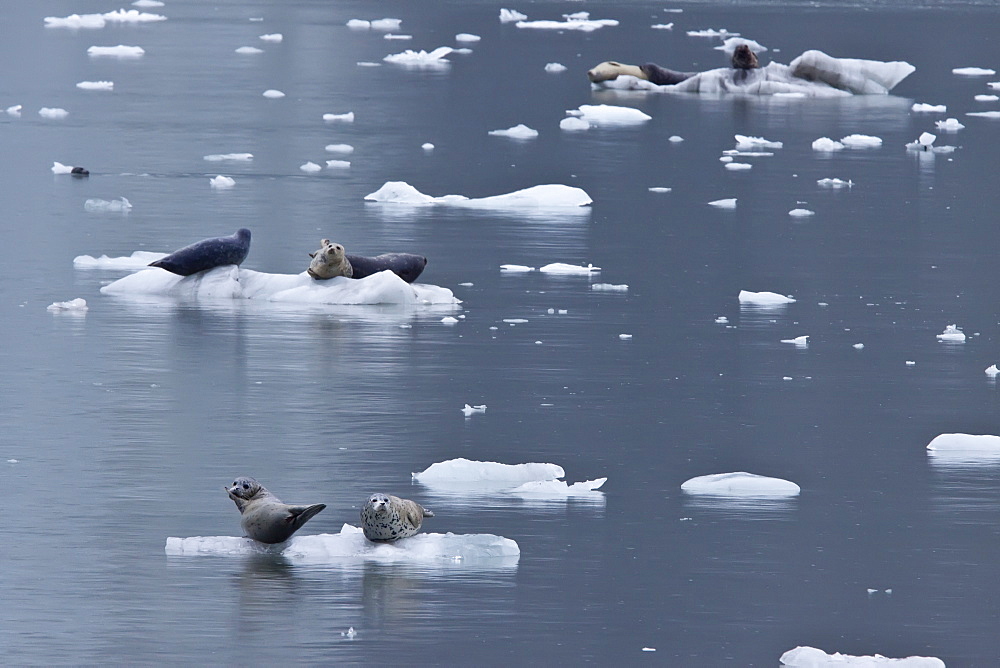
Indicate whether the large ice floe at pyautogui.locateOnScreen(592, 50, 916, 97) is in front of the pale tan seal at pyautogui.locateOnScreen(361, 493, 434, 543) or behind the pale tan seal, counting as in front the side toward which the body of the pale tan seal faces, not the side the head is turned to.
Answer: behind

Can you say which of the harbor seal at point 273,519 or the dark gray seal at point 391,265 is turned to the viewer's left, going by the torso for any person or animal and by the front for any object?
the harbor seal

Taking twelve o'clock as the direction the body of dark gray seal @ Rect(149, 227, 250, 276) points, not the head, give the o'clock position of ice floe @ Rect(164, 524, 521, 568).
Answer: The ice floe is roughly at 3 o'clock from the dark gray seal.

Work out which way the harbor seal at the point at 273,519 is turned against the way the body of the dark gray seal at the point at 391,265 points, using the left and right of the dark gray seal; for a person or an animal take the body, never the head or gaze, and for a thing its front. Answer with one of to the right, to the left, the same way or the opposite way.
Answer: the opposite way

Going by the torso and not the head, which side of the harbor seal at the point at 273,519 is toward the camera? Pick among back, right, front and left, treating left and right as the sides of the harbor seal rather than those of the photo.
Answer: left

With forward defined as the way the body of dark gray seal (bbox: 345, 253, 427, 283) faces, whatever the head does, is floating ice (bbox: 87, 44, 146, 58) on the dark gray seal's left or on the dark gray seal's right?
on the dark gray seal's left

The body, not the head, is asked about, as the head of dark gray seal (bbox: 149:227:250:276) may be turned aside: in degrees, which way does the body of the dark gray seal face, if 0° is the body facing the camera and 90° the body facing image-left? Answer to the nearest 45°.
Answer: approximately 270°

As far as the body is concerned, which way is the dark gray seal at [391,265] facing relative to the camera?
to the viewer's right

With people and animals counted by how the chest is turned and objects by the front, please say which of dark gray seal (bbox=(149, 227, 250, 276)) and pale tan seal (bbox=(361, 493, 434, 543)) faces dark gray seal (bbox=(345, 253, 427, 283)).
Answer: dark gray seal (bbox=(149, 227, 250, 276))

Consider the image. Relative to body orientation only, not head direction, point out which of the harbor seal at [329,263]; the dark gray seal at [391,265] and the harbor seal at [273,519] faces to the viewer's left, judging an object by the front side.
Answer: the harbor seal at [273,519]

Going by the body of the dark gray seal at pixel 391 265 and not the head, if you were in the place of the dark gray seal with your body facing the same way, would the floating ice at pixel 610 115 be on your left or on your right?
on your left

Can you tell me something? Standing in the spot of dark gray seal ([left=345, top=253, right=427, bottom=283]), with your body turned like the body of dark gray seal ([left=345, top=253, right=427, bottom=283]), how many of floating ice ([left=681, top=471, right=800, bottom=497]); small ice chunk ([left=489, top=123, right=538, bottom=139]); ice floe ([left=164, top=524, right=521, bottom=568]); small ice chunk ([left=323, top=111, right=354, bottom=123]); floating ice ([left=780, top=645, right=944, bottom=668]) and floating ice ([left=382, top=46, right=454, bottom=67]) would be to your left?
3

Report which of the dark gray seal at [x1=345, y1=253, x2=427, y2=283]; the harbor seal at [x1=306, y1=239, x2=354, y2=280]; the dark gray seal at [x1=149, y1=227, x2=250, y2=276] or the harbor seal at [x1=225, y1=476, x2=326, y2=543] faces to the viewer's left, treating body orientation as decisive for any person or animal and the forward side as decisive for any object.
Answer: the harbor seal at [x1=225, y1=476, x2=326, y2=543]

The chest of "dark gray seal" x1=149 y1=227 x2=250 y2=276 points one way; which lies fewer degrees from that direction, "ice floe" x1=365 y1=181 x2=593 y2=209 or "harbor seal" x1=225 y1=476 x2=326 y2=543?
the ice floe
